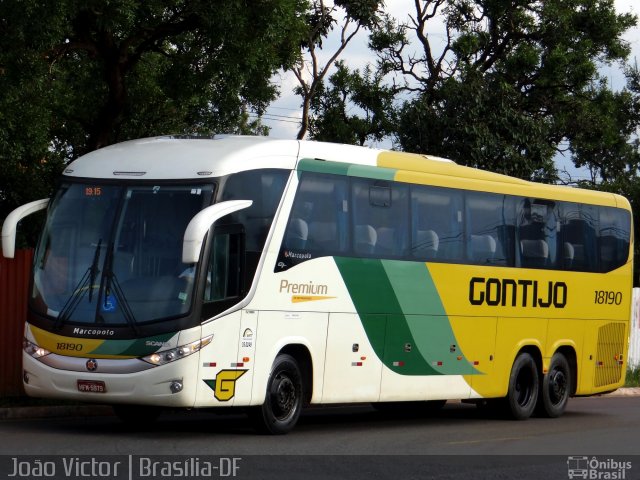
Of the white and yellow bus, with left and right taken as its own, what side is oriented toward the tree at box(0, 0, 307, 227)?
right

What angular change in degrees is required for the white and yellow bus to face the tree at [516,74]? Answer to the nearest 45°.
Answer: approximately 135° to its right

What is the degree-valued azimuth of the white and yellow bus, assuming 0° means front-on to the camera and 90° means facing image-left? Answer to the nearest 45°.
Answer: approximately 45°

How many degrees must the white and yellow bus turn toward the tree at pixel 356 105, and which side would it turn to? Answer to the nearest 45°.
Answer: approximately 135° to its right
